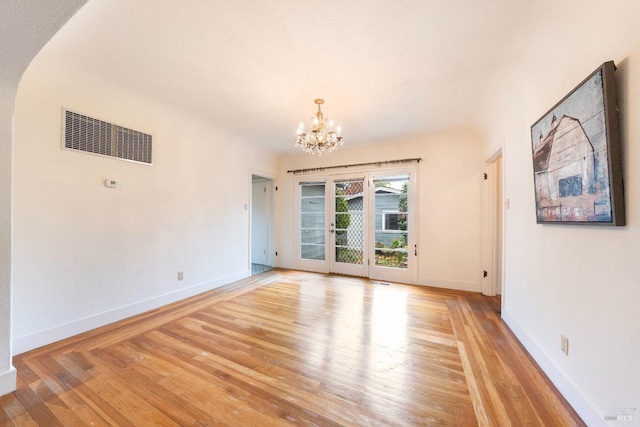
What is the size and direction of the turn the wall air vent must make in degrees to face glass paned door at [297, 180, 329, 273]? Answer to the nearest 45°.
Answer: approximately 45° to its left

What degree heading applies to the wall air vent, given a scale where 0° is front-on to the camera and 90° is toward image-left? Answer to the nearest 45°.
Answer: approximately 315°

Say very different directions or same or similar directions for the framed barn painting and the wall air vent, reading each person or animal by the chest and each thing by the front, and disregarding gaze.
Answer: very different directions

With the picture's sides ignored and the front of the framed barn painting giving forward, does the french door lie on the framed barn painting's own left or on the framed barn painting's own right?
on the framed barn painting's own right

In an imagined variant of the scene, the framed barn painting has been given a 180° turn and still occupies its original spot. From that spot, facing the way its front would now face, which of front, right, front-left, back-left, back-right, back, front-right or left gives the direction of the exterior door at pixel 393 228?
left

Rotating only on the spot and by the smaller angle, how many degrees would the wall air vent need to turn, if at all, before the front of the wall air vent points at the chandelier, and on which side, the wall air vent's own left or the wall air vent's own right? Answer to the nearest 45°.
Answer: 0° — it already faces it

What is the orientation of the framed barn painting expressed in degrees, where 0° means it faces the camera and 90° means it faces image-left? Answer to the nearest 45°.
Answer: approximately 45°

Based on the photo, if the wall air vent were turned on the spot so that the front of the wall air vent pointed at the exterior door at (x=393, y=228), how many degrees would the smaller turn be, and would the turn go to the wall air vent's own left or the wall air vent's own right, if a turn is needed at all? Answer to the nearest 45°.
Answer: approximately 45° to the wall air vent's own left

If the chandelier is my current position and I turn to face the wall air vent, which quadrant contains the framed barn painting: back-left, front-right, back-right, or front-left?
back-left
